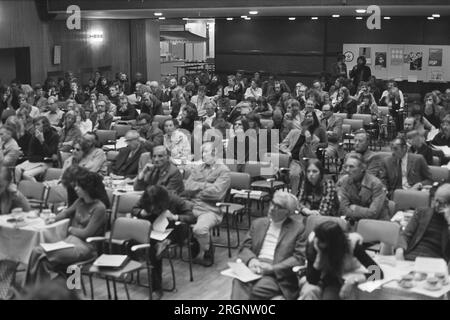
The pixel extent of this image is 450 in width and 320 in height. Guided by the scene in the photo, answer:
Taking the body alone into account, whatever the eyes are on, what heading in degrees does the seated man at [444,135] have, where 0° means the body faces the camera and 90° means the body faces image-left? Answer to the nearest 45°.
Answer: approximately 45°

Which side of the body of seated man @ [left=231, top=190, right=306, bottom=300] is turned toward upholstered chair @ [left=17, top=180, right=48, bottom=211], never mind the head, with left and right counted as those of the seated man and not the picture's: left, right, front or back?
right

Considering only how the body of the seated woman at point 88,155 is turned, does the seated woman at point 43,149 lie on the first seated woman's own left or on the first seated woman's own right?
on the first seated woman's own right

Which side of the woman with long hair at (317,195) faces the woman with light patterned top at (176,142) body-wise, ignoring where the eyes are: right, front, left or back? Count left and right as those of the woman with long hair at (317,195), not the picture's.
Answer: right

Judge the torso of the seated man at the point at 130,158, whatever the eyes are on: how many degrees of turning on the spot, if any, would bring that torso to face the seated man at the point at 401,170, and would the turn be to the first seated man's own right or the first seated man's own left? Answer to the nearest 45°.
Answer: approximately 90° to the first seated man's own left

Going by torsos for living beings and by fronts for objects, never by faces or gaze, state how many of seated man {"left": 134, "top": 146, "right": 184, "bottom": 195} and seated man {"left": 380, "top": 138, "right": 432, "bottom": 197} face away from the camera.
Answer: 0

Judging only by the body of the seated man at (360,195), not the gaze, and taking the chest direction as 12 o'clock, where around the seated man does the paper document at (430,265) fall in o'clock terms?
The paper document is roughly at 10 o'clock from the seated man.

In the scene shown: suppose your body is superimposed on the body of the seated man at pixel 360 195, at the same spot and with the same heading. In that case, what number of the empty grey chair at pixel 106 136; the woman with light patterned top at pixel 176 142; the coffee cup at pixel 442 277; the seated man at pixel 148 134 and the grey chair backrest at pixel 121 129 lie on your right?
4

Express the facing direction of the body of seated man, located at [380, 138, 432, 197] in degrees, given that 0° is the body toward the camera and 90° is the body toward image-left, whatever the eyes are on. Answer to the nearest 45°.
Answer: approximately 45°

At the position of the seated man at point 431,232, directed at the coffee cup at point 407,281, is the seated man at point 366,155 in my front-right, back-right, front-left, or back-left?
back-right

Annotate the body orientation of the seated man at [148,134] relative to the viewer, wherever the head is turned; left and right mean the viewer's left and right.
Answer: facing the viewer and to the left of the viewer

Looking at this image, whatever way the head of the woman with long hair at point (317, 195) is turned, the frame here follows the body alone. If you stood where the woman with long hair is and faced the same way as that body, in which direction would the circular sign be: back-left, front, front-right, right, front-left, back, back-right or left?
back-right
